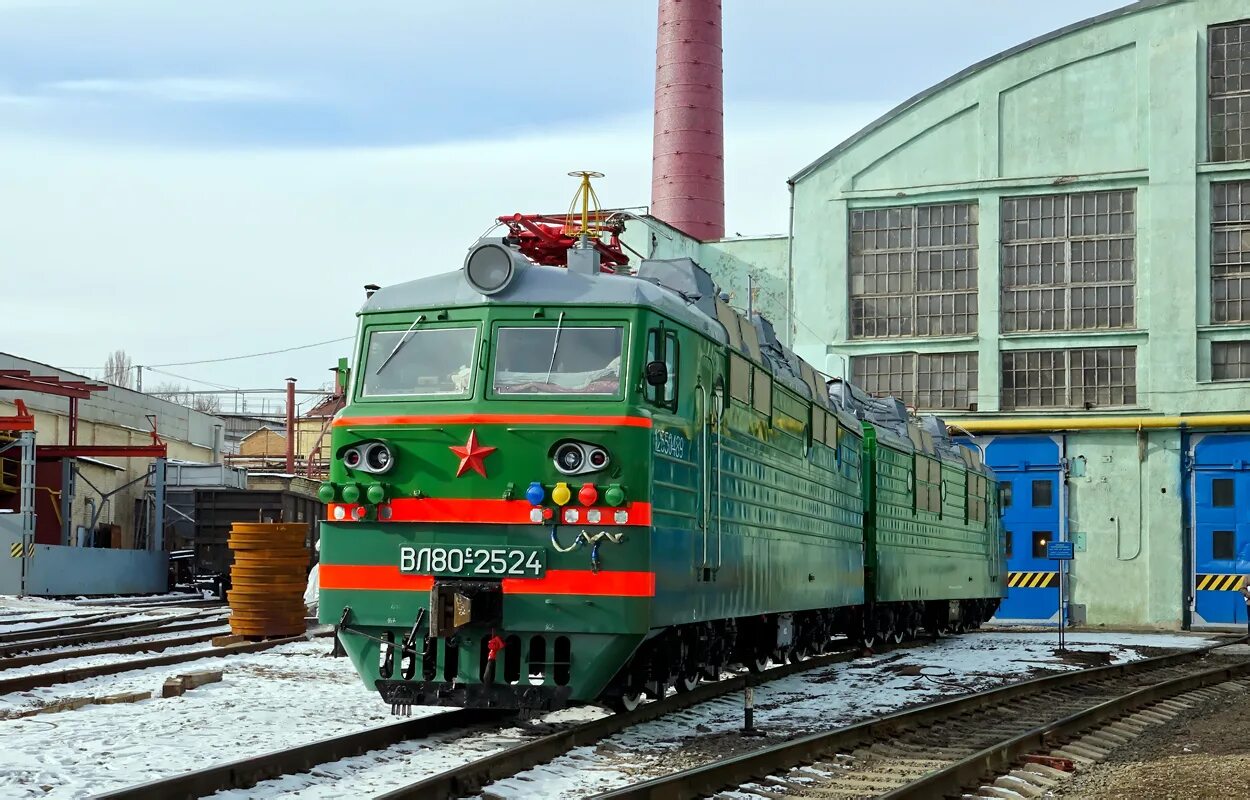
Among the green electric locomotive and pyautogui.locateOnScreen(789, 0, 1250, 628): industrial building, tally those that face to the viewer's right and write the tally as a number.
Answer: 0

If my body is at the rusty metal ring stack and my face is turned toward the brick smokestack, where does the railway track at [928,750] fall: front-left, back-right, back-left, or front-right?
back-right

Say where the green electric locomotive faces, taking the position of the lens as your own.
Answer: facing the viewer and to the left of the viewer

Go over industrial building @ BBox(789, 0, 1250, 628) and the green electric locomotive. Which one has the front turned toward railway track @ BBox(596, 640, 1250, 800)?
the industrial building

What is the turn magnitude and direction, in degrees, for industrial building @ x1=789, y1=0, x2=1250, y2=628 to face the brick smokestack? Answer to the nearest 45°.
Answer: approximately 135° to its right

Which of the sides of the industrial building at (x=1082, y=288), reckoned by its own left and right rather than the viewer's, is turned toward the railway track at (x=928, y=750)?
front

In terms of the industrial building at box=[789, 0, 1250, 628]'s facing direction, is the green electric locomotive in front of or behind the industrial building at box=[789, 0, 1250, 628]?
in front

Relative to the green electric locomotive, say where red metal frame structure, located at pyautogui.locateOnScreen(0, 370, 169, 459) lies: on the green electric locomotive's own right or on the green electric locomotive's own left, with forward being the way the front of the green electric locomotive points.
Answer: on the green electric locomotive's own right

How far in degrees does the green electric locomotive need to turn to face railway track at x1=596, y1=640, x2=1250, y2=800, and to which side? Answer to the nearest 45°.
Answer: approximately 45° to its left

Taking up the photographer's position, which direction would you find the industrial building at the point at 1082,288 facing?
facing the viewer
